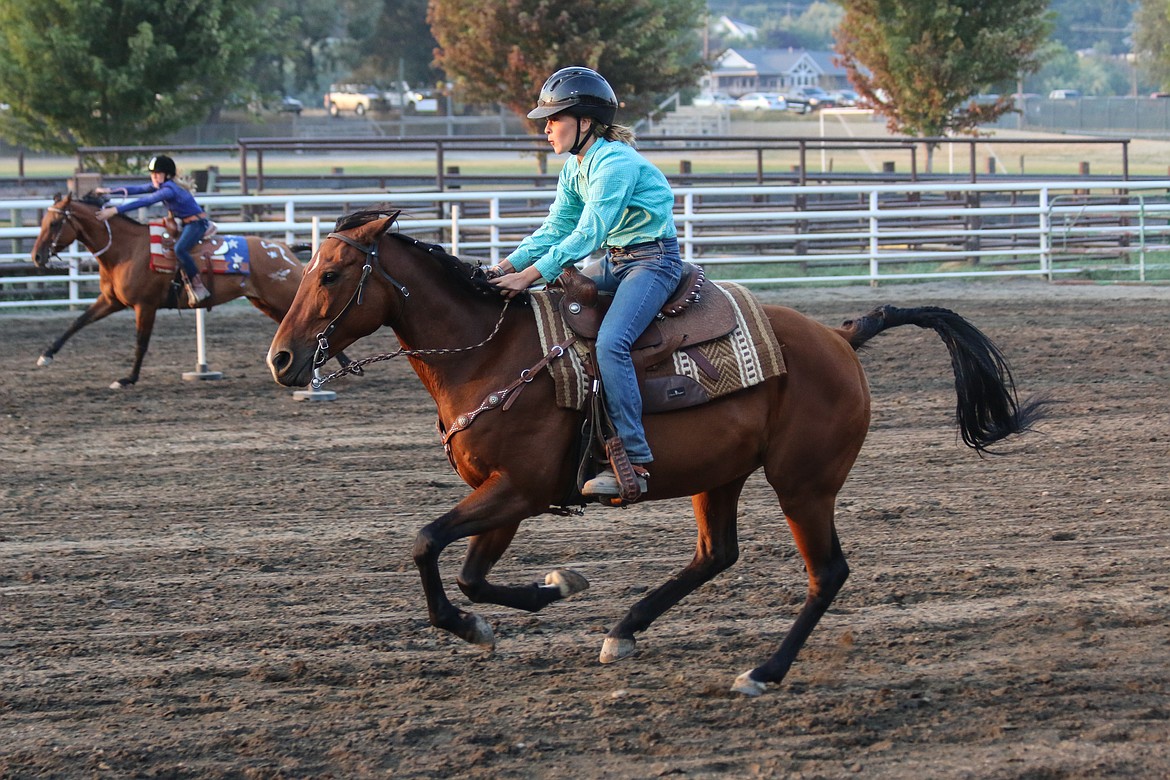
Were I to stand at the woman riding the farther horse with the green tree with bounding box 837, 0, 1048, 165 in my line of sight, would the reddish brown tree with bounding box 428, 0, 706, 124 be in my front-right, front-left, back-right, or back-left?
front-left

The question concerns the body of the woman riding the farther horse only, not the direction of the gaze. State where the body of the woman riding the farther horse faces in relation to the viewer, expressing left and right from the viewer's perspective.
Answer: facing to the left of the viewer

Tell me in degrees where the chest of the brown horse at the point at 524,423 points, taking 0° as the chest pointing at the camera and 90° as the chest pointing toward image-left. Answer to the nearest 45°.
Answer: approximately 90°

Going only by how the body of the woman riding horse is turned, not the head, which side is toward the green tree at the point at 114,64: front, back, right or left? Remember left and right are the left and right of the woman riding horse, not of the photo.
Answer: right

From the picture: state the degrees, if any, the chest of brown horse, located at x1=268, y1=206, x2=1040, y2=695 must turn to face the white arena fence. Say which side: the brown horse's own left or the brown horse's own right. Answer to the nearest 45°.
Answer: approximately 90° to the brown horse's own right

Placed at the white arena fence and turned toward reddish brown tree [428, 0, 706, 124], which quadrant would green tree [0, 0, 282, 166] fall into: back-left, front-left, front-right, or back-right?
front-left

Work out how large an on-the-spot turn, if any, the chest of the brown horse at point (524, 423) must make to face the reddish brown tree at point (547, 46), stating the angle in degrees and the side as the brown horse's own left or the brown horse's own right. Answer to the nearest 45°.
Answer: approximately 90° to the brown horse's own right

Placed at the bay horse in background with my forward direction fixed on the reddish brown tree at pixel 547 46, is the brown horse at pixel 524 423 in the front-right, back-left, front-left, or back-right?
back-right

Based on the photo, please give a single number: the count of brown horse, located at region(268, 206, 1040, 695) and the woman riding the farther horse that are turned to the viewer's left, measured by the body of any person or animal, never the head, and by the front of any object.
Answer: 2

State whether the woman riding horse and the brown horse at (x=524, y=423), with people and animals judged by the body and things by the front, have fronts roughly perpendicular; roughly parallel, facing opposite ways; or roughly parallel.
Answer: roughly parallel

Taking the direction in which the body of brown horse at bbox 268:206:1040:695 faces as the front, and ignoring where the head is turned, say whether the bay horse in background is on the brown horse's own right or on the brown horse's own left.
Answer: on the brown horse's own right
